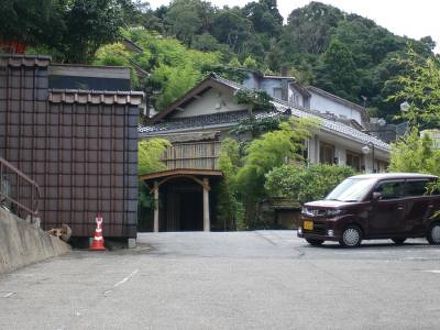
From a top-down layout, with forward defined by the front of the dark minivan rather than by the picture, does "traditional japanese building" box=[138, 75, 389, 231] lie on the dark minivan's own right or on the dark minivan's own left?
on the dark minivan's own right

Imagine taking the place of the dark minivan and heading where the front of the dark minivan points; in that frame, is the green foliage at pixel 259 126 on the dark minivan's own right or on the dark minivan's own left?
on the dark minivan's own right

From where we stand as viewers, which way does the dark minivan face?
facing the viewer and to the left of the viewer

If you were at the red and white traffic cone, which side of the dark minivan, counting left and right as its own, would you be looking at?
front

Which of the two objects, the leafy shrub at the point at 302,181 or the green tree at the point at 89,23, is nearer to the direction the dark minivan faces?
the green tree

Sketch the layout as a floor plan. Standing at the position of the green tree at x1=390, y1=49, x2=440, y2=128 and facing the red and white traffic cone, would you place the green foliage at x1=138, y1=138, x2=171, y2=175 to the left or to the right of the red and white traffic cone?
right

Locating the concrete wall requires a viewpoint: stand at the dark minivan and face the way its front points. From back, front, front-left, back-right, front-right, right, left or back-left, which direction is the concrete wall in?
front

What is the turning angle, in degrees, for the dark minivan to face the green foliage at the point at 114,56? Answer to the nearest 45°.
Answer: approximately 90° to its right

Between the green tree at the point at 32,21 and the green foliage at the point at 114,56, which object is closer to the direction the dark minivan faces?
the green tree

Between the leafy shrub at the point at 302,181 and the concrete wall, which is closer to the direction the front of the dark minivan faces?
the concrete wall
